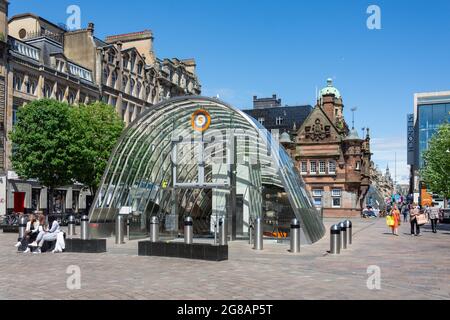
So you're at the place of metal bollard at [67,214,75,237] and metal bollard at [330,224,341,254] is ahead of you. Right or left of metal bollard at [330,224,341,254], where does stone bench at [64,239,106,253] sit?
right

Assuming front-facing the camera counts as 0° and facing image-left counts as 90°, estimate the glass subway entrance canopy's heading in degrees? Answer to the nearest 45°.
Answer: approximately 0°

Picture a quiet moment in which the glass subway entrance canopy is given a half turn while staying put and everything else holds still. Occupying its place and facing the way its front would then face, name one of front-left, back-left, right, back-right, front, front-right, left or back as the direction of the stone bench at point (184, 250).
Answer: back

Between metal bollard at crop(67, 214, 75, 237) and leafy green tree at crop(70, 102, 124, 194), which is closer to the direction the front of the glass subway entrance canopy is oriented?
the metal bollard

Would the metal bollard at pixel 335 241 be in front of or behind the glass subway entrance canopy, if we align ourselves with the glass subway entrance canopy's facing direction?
in front

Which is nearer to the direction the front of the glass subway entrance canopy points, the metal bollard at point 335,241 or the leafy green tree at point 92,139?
the metal bollard

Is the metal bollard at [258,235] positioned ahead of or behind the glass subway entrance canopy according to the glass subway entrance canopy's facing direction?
ahead
